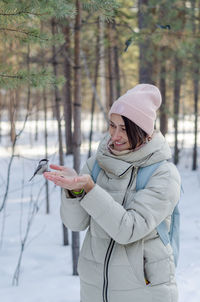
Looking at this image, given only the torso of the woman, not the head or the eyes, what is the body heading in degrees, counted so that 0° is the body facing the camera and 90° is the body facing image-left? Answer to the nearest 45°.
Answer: approximately 45°

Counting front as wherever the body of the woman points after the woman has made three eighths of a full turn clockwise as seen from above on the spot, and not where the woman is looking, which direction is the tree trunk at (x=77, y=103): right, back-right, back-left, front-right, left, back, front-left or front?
front
